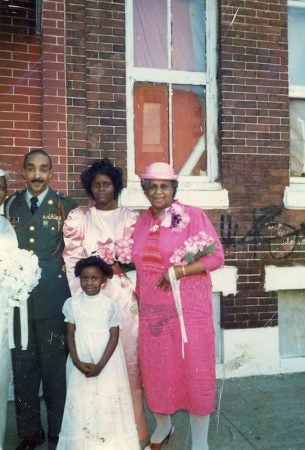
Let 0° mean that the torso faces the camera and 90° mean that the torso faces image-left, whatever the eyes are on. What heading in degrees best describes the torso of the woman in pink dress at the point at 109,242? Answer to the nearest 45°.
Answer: approximately 0°

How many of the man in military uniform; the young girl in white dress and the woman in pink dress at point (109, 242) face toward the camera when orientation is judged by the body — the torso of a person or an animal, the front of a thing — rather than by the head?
3

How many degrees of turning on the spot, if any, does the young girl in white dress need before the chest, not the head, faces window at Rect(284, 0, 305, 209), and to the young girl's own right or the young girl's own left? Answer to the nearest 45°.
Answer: approximately 135° to the young girl's own left

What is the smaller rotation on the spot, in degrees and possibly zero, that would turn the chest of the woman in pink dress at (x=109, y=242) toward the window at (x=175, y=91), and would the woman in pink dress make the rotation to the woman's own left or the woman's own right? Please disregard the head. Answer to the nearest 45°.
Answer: approximately 180°

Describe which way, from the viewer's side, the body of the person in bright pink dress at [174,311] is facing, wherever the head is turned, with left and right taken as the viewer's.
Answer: facing the viewer and to the left of the viewer

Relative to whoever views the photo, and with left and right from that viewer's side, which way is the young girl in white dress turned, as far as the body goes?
facing the viewer
